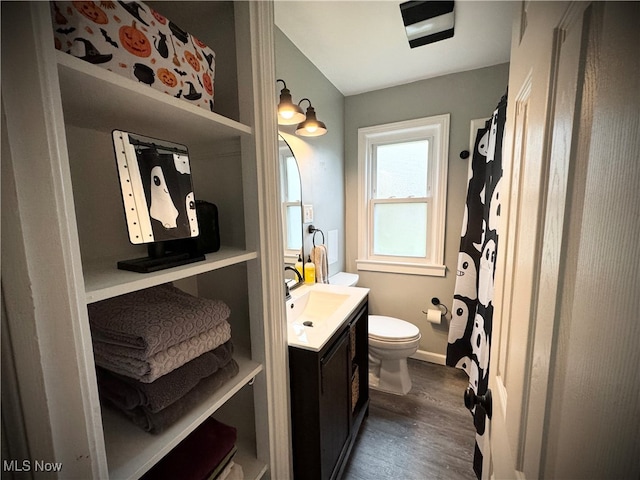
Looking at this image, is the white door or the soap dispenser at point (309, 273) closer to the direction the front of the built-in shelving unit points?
the white door

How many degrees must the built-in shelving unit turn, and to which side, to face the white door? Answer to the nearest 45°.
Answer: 0° — it already faces it

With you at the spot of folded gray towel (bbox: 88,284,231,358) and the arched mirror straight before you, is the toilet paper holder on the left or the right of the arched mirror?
right

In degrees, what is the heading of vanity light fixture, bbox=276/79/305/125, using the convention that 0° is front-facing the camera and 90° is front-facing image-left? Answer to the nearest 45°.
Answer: approximately 315°

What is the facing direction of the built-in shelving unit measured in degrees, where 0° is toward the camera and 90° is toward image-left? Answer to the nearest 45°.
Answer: approximately 315°

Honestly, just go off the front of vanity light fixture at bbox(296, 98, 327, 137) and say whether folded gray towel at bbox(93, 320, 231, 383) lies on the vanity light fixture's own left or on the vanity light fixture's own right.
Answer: on the vanity light fixture's own right

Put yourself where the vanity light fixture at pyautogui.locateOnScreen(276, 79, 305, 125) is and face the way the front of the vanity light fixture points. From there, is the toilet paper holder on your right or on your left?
on your left

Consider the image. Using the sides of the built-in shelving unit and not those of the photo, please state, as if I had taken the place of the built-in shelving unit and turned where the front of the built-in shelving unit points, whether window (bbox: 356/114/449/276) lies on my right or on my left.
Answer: on my left

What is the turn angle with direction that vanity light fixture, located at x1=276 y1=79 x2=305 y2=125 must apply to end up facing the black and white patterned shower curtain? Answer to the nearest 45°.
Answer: approximately 45° to its left

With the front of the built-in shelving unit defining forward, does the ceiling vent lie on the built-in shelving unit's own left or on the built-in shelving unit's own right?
on the built-in shelving unit's own left

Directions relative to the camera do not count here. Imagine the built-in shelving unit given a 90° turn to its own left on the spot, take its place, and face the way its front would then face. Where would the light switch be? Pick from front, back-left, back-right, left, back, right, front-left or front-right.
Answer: front
